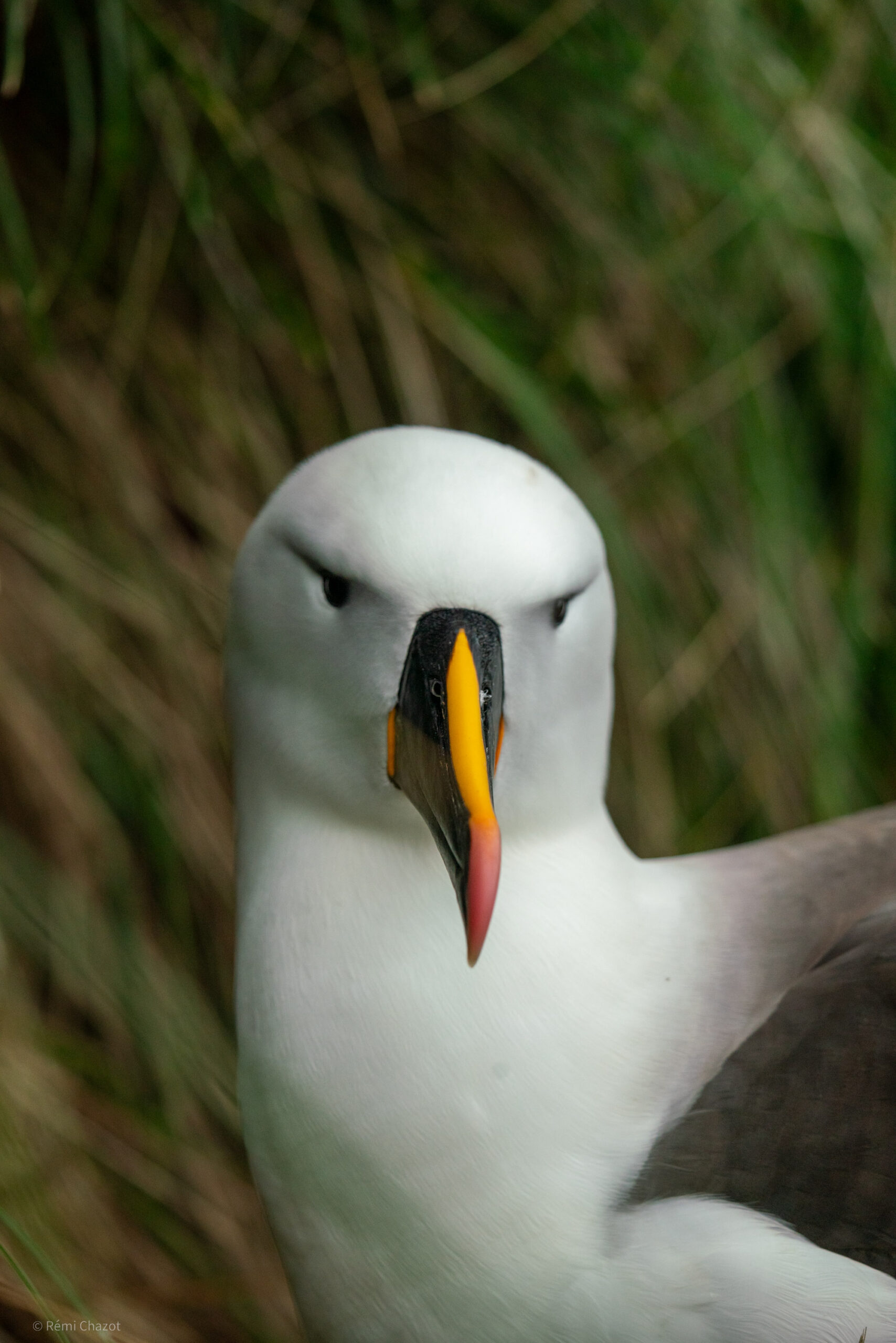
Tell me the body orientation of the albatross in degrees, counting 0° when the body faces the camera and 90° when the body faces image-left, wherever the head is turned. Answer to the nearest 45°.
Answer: approximately 45°
